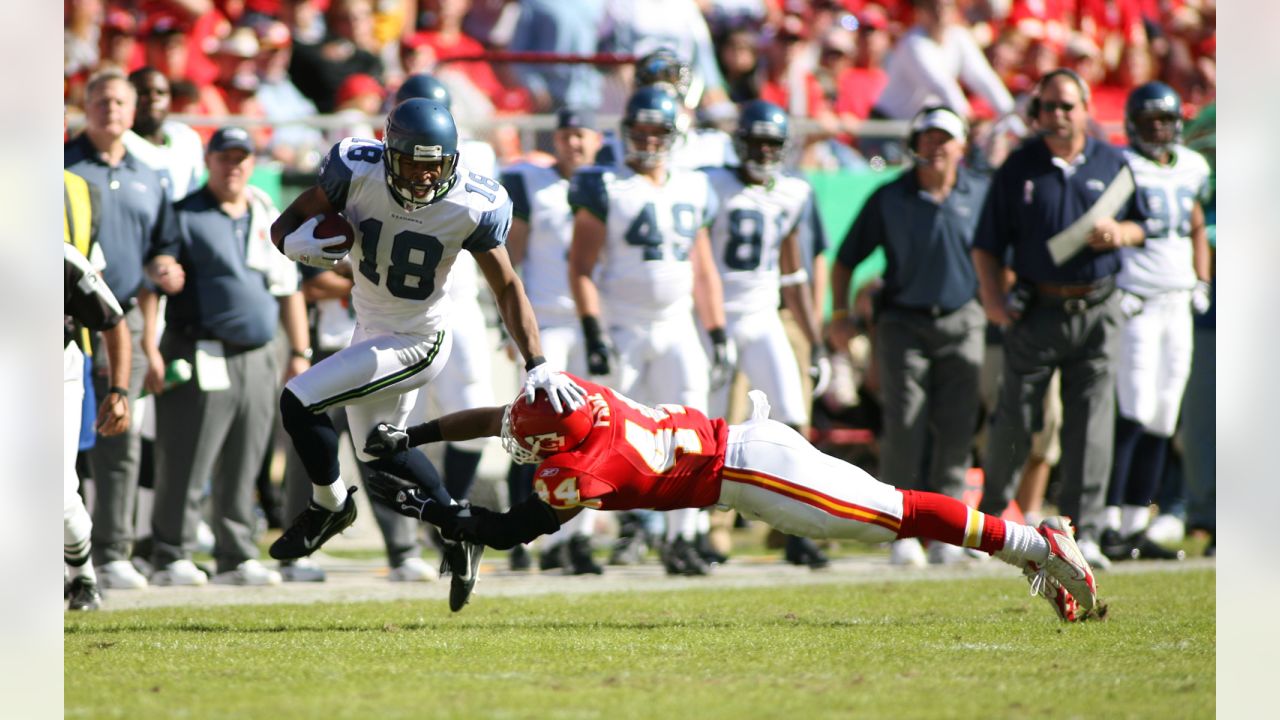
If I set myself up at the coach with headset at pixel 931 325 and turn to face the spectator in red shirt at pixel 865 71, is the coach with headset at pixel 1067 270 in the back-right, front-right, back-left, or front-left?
back-right

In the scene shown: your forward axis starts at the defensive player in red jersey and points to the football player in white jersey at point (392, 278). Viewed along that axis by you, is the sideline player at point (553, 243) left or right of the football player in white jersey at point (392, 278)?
right

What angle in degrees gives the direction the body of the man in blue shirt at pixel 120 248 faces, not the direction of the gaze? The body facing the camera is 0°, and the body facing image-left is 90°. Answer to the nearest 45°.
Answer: approximately 0°

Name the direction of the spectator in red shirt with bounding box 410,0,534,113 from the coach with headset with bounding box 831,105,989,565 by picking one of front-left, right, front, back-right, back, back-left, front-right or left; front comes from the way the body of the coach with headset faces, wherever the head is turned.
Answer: back-right

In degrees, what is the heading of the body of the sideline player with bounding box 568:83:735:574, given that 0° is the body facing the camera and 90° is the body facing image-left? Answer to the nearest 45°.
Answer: approximately 0°

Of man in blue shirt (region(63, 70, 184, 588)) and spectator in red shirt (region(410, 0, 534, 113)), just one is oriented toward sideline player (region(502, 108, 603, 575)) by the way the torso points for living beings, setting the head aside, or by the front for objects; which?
the spectator in red shirt

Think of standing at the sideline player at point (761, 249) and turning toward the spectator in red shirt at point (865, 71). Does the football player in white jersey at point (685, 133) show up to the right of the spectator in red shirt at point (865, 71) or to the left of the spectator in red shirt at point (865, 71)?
left

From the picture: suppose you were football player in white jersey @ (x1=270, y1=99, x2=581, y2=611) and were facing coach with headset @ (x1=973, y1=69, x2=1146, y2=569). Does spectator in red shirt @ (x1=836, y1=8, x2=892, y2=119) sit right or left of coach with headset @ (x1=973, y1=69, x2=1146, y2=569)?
left

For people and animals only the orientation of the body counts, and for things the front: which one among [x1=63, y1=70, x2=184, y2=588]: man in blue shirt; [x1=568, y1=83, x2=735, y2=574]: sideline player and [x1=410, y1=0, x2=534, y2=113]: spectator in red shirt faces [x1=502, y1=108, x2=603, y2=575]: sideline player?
the spectator in red shirt
